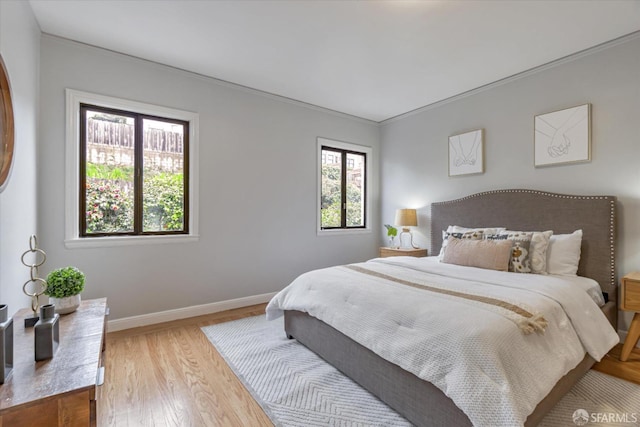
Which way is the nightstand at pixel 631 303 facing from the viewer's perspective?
toward the camera

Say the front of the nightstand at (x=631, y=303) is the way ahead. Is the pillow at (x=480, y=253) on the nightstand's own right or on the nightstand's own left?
on the nightstand's own right

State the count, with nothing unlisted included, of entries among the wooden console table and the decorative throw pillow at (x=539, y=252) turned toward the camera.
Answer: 1

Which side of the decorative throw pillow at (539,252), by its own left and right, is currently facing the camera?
front

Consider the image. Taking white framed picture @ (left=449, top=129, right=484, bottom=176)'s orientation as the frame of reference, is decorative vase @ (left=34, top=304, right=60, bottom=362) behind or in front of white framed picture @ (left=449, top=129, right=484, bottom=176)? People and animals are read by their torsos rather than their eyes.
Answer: in front

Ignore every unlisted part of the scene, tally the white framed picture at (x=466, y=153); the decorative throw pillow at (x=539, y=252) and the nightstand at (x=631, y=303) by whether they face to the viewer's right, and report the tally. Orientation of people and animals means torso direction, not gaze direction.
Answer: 0

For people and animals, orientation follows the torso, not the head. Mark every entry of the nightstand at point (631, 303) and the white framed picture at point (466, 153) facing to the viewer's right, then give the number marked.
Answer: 0

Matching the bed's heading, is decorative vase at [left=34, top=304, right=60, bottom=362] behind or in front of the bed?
in front

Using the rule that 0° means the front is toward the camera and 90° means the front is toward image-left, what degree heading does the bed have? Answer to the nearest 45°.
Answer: approximately 45°

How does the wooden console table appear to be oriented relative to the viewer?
to the viewer's right

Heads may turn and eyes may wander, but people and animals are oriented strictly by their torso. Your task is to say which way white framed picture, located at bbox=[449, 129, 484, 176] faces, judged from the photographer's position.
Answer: facing the viewer and to the left of the viewer

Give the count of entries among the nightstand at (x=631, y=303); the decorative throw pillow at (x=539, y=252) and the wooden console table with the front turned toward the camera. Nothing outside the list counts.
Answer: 2
